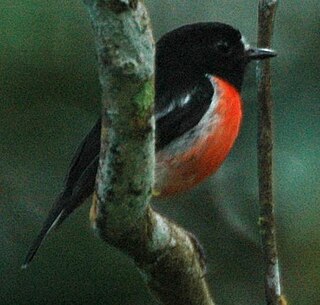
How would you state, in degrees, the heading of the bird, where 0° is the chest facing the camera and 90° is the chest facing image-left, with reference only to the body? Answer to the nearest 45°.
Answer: approximately 270°
